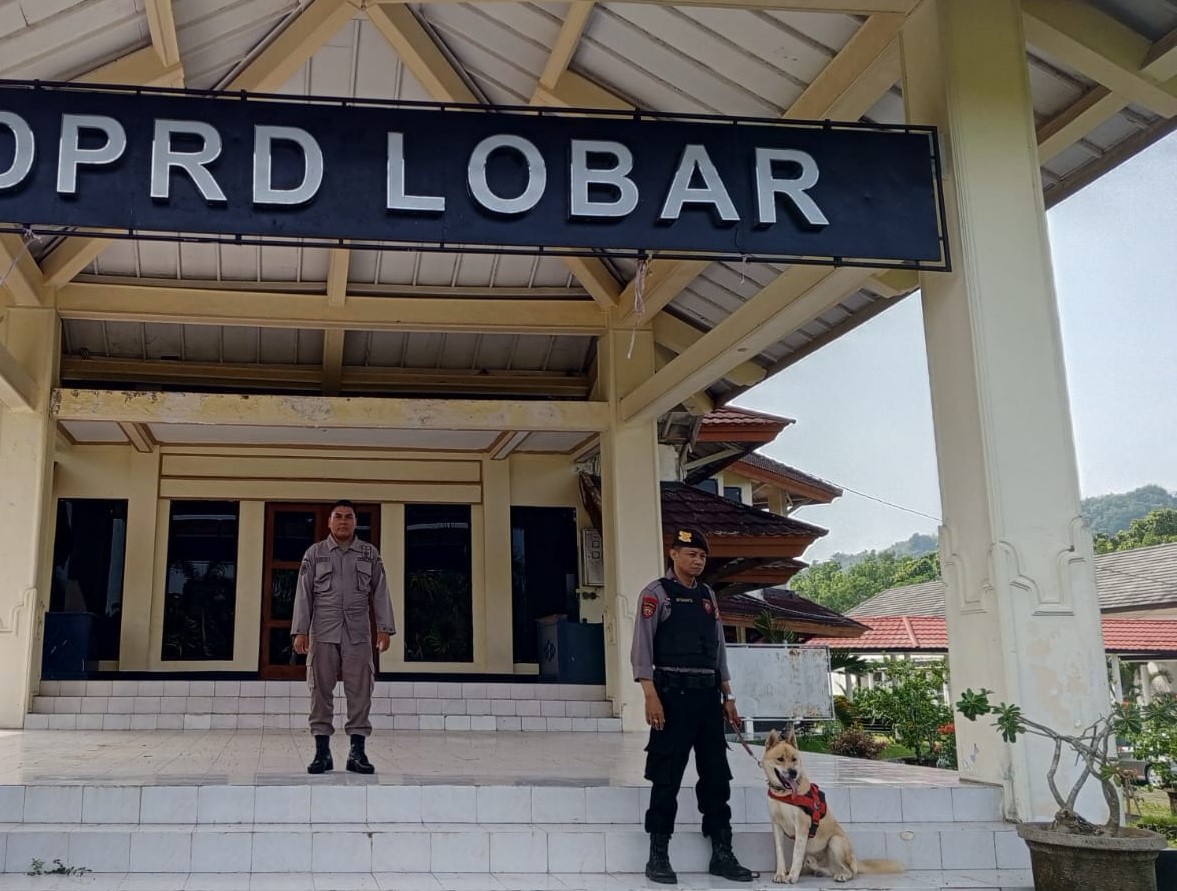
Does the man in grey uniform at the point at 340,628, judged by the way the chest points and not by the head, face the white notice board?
no

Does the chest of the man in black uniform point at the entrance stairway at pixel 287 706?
no

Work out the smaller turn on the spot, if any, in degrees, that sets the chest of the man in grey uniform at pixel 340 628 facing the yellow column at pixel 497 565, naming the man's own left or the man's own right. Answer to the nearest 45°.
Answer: approximately 180°

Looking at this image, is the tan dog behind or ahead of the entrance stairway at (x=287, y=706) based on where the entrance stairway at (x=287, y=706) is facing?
ahead

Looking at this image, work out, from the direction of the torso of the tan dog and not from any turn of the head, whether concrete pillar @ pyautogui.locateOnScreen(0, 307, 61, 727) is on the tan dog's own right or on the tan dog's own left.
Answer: on the tan dog's own right

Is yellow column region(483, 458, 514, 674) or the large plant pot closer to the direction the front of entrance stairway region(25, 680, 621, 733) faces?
the large plant pot

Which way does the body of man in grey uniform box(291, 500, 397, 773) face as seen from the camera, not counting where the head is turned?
toward the camera

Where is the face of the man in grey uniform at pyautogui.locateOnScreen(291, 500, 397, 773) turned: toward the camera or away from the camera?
toward the camera

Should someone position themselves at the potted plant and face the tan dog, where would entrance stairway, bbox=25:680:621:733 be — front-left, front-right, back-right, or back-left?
front-right

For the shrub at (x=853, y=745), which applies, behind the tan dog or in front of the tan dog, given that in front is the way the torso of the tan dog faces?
behind

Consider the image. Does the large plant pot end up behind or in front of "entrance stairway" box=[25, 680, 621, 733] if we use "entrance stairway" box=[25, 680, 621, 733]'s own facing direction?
in front

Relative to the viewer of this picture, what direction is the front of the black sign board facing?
facing the viewer
